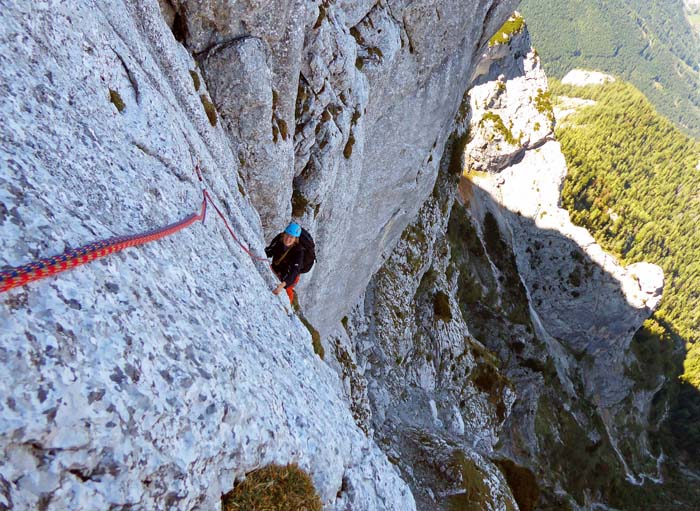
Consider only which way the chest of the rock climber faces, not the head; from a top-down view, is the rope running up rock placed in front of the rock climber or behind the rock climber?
in front

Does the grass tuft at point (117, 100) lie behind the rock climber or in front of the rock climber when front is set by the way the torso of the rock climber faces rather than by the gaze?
in front

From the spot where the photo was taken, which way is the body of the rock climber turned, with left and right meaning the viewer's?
facing the viewer and to the left of the viewer
